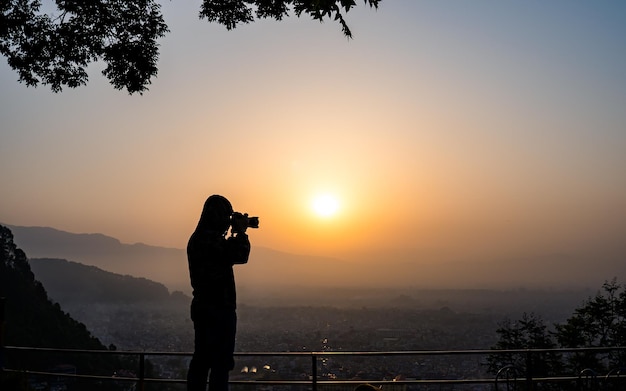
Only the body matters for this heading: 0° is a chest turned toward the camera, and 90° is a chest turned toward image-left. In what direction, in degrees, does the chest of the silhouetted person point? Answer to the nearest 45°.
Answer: approximately 270°

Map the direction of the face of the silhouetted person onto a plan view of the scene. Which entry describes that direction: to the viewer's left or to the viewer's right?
to the viewer's right

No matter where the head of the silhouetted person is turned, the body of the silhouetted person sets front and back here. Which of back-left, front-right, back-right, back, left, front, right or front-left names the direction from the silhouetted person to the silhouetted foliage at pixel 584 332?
front-left
